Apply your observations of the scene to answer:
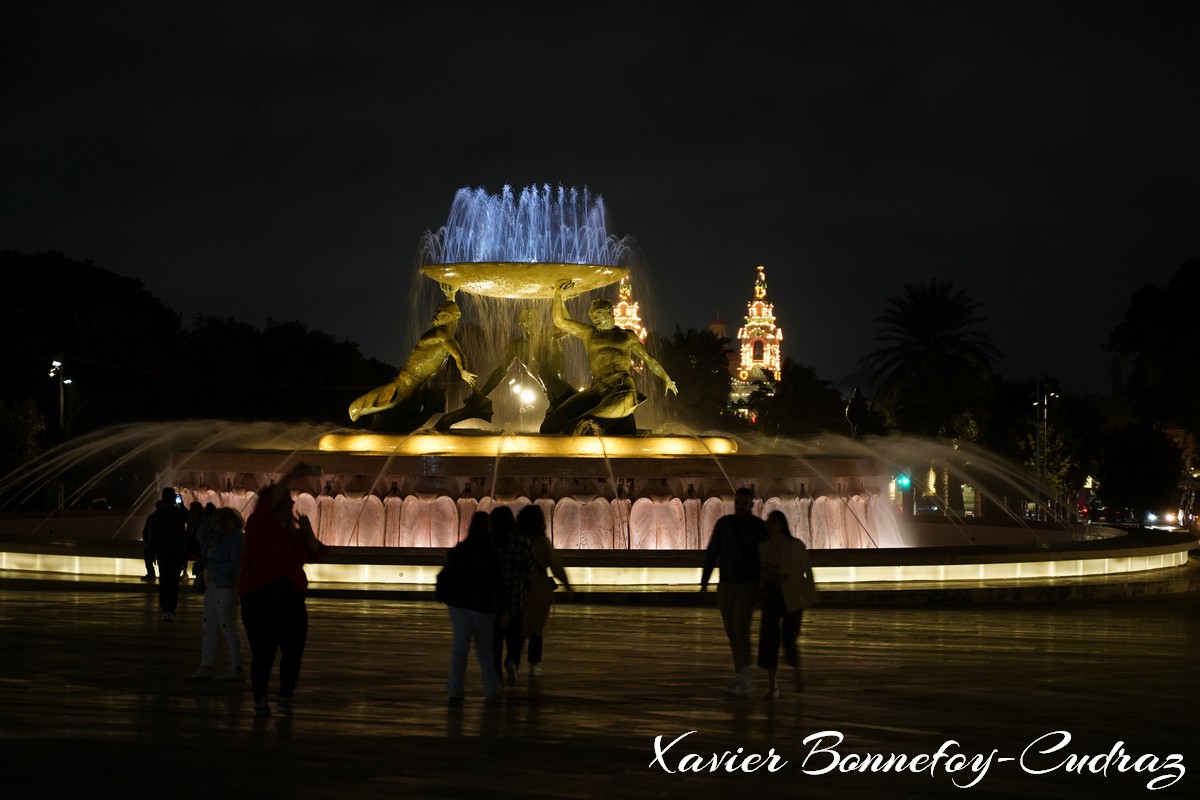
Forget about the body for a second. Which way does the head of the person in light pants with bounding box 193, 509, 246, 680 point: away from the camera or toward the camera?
away from the camera

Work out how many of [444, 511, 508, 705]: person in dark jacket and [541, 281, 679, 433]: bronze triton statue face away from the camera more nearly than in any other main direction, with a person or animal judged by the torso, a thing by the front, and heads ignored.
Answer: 1

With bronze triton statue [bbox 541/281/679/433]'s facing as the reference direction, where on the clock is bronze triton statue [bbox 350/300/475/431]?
bronze triton statue [bbox 350/300/475/431] is roughly at 3 o'clock from bronze triton statue [bbox 541/281/679/433].

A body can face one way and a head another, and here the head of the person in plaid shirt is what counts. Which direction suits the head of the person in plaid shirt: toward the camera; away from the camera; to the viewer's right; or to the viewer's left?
away from the camera

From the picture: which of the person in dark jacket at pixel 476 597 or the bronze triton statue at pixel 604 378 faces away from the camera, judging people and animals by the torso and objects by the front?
the person in dark jacket

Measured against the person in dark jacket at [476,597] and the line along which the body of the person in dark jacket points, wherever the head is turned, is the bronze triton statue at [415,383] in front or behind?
in front

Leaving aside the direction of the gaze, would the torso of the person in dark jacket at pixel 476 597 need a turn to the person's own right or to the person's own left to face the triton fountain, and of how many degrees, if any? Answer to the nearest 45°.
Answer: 0° — they already face it

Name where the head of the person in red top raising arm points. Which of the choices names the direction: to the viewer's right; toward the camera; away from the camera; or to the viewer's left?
away from the camera

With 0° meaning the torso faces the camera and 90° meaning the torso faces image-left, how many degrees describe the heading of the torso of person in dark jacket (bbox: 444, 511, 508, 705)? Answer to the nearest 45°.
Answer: approximately 180°

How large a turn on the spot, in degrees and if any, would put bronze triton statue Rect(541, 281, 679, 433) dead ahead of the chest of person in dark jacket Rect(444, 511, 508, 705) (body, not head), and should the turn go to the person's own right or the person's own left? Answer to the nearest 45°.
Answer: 0° — they already face it

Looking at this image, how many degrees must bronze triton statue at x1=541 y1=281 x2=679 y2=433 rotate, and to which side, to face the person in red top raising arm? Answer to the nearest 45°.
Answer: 0° — it already faces them

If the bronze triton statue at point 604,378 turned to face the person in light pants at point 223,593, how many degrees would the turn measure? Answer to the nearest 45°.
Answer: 0° — it already faces them

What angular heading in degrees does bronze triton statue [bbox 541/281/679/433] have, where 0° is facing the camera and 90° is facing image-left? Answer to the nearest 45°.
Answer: approximately 0°

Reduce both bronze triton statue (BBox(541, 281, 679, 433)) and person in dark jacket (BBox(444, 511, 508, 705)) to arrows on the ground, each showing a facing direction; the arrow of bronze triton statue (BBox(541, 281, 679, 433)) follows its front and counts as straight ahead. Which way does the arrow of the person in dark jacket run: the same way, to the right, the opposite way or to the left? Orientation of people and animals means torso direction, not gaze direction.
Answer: the opposite way

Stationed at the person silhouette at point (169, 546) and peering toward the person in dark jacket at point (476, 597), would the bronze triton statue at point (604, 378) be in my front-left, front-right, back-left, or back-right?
back-left
